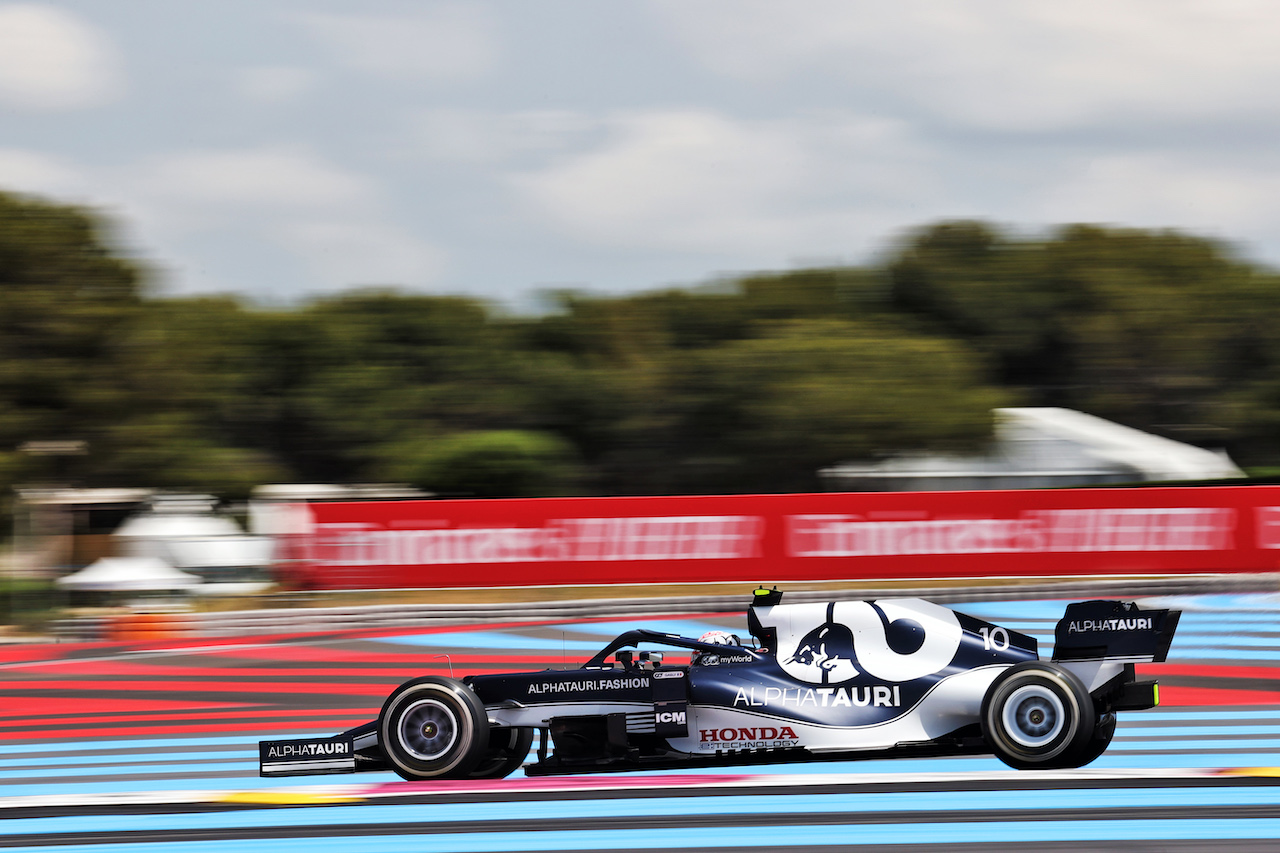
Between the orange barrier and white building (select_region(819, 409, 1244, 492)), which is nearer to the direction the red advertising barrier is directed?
the orange barrier

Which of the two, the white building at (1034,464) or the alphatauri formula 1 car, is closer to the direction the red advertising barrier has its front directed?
the alphatauri formula 1 car

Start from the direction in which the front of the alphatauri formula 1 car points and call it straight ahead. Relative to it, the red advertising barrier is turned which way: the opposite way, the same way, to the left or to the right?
to the left

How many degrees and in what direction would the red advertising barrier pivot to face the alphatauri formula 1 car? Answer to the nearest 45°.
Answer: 0° — it already faces it

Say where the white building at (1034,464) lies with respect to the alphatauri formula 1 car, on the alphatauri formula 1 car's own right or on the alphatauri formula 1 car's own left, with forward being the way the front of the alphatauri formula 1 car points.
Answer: on the alphatauri formula 1 car's own right

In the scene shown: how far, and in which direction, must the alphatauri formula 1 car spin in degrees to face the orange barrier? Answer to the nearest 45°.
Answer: approximately 45° to its right

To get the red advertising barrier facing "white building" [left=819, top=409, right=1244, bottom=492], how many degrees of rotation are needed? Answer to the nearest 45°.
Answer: approximately 180°

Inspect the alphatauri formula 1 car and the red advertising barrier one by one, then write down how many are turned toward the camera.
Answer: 1

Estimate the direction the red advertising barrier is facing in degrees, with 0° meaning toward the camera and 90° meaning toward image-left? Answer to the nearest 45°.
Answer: approximately 0°

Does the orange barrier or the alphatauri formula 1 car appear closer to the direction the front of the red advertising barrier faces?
the alphatauri formula 1 car

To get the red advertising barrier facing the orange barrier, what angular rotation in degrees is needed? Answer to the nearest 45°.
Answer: approximately 90° to its right

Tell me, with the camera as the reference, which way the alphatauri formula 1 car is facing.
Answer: facing to the left of the viewer

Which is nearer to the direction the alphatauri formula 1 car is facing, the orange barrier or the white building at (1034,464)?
the orange barrier

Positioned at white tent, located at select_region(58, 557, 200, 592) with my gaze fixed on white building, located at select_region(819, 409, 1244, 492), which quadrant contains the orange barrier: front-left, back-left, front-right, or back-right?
back-right

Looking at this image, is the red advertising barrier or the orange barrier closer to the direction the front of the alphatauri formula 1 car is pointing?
the orange barrier
